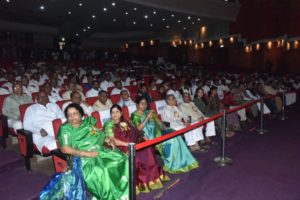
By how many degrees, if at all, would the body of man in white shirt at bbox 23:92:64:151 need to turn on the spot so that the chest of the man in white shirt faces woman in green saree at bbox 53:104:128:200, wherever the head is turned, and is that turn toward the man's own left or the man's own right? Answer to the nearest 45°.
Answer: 0° — they already face them

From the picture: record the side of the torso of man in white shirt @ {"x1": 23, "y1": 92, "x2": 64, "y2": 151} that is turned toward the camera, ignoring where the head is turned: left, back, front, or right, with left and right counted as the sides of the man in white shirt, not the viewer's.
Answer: front

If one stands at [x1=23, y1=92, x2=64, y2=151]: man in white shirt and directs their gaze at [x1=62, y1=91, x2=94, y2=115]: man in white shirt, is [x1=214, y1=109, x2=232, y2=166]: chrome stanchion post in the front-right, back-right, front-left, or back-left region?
front-right

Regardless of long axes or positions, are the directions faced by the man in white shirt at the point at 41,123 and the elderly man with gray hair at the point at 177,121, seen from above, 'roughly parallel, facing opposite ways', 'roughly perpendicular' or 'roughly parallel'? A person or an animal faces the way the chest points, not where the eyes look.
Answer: roughly parallel

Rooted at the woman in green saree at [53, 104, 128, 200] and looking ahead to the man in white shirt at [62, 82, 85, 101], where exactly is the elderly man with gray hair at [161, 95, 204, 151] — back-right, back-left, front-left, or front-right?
front-right

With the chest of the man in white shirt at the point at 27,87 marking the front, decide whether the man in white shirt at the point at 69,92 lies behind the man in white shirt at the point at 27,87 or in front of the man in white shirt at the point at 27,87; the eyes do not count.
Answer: in front

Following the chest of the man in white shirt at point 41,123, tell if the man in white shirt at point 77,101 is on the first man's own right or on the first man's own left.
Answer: on the first man's own left

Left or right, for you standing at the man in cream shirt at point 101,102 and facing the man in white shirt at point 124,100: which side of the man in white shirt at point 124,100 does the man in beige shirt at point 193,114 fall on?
right

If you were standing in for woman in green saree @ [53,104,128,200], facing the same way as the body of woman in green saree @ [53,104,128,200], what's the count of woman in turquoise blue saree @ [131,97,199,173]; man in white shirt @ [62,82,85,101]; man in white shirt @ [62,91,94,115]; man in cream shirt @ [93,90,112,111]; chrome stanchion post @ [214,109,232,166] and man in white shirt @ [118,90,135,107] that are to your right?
0

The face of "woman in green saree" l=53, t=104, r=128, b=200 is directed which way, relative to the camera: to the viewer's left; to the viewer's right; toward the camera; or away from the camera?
toward the camera

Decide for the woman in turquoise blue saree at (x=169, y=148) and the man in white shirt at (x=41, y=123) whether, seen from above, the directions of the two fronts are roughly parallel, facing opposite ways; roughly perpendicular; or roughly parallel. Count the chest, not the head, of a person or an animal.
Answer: roughly parallel

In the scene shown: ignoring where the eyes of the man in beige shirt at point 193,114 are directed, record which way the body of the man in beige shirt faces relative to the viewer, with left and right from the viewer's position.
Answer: facing the viewer and to the right of the viewer

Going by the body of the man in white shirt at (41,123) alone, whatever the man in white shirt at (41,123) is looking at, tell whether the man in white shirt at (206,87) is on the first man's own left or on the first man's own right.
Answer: on the first man's own left

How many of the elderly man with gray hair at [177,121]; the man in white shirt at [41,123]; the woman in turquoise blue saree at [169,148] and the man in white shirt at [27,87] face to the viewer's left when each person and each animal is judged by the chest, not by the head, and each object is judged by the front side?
0

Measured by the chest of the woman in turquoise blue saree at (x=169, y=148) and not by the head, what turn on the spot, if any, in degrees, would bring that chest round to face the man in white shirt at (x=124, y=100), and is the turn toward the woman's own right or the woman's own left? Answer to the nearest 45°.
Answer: approximately 180°

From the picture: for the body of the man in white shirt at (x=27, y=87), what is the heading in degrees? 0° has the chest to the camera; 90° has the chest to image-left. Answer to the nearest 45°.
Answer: approximately 315°
